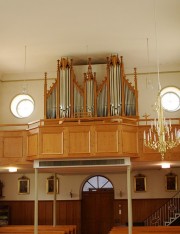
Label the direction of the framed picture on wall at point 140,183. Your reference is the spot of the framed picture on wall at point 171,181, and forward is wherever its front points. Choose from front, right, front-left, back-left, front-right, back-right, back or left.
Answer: right

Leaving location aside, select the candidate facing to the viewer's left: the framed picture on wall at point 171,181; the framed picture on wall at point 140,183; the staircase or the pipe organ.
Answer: the staircase

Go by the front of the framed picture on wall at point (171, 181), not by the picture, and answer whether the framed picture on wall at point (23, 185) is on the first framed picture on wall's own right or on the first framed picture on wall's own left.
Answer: on the first framed picture on wall's own right

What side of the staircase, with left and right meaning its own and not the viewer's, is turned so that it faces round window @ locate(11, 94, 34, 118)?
front

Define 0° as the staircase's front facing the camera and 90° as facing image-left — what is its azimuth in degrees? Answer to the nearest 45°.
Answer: approximately 90°
